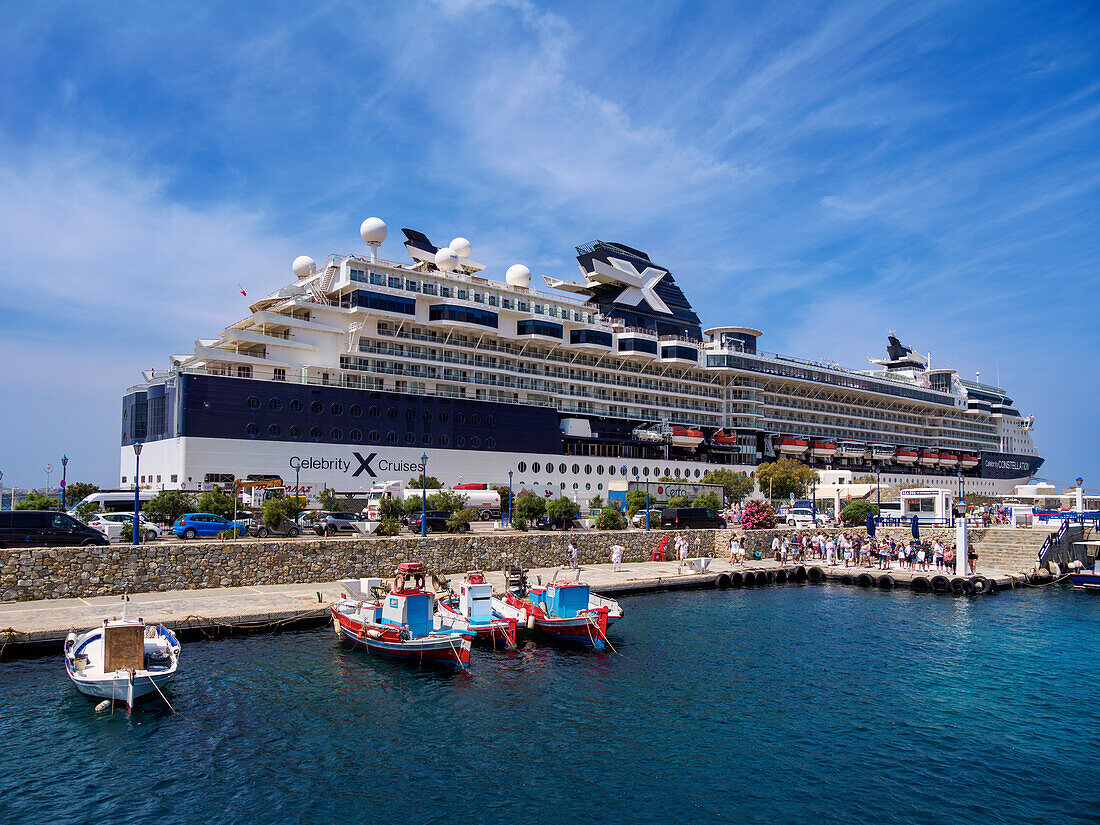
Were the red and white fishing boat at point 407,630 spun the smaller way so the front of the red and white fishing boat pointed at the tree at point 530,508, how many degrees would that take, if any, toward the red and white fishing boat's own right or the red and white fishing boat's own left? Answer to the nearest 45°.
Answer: approximately 135° to the red and white fishing boat's own left

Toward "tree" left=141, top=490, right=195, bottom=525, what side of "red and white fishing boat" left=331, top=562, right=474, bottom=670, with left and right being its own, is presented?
back

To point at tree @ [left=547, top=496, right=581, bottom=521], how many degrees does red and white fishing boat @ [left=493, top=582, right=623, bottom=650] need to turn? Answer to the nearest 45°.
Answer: approximately 135° to its left

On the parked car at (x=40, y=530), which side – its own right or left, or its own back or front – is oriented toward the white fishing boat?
right

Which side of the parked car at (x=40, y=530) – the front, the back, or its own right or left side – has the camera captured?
right

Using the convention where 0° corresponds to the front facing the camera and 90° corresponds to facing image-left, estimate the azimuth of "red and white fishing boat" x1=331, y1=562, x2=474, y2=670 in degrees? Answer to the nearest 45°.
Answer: approximately 315°

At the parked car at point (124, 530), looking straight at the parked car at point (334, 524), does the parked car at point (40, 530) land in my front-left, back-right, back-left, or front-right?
back-right

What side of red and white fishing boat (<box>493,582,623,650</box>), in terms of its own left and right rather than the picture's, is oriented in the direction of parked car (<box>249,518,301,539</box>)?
back

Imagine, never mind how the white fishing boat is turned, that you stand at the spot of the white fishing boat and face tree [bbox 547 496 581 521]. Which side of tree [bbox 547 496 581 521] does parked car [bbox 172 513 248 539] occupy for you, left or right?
left
